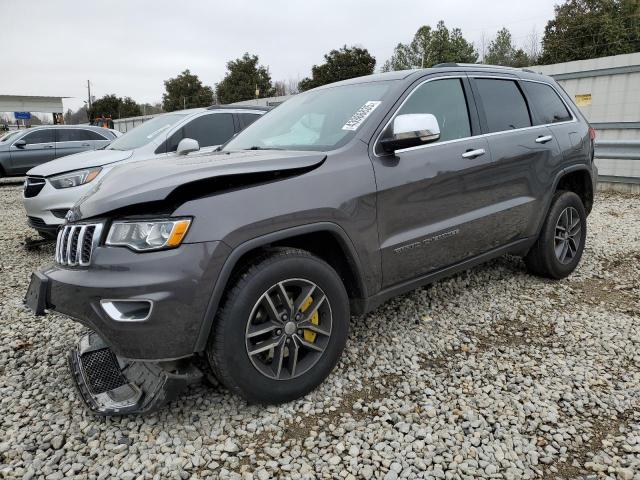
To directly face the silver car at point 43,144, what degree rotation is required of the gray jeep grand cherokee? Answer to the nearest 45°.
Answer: approximately 90° to its right

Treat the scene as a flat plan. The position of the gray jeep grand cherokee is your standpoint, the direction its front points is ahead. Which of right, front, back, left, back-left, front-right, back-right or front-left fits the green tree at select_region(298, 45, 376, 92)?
back-right

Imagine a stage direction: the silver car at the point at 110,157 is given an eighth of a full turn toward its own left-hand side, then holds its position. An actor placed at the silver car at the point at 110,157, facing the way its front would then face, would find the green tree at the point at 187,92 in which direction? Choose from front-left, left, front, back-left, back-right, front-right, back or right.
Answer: back

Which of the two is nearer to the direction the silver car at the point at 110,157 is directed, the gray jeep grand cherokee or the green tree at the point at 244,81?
the gray jeep grand cherokee

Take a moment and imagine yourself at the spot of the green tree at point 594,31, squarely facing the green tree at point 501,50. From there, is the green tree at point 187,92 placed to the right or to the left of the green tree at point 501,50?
left

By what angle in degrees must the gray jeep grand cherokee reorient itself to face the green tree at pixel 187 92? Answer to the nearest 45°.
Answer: approximately 135° to its right

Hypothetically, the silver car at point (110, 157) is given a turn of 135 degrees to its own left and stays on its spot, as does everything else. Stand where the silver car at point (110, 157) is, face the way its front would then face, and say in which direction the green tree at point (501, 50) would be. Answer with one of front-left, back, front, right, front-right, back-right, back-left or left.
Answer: front-left

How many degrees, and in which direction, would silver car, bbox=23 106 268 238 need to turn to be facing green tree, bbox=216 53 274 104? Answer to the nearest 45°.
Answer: approximately 135° to its right

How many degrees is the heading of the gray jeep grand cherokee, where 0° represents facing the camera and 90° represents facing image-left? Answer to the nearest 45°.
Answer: approximately 45°

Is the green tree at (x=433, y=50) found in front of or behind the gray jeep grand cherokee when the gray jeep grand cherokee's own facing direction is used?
behind

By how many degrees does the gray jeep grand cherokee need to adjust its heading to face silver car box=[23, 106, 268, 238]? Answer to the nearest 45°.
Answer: approximately 90° to its right
